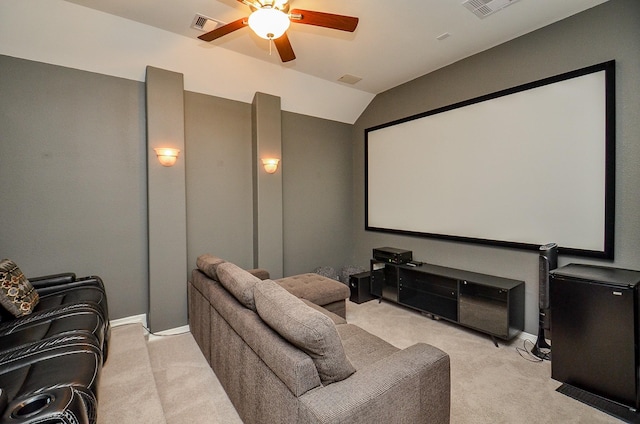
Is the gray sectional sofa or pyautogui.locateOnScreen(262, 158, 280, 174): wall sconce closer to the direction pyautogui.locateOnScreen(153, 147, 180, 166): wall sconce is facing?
the gray sectional sofa

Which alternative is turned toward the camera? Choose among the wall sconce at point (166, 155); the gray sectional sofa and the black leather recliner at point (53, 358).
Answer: the wall sconce

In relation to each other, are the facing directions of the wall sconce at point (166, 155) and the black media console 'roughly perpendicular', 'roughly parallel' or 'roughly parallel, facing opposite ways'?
roughly perpendicular

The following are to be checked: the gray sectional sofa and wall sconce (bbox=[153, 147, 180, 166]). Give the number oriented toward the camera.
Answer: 1

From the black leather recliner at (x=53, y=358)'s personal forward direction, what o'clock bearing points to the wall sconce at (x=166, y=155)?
The wall sconce is roughly at 10 o'clock from the black leather recliner.

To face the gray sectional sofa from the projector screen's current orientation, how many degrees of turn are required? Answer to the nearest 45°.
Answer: approximately 45° to its left

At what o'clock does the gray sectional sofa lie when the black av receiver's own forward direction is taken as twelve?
The gray sectional sofa is roughly at 11 o'clock from the black av receiver.

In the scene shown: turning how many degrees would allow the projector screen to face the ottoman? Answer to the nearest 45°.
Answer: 0° — it already faces it

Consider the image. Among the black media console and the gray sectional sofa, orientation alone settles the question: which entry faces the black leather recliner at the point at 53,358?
the black media console

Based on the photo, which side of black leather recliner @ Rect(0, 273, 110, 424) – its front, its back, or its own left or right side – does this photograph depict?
right
